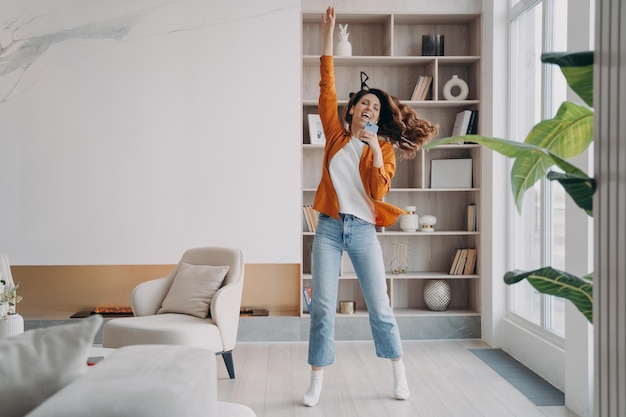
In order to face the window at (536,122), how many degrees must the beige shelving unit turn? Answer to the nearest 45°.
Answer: approximately 45° to its left

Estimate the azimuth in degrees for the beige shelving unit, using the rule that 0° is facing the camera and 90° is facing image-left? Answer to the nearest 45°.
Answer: approximately 0°

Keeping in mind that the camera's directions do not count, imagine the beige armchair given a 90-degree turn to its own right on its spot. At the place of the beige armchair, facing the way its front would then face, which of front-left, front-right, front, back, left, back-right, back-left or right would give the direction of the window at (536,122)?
back-right

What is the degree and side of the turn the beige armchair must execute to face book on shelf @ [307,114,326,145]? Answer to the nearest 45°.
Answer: approximately 180°

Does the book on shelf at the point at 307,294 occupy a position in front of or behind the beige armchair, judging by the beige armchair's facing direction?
behind

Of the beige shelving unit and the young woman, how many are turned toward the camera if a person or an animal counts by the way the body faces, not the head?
2

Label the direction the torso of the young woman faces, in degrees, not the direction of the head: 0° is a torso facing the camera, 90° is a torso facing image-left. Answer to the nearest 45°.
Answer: approximately 0°

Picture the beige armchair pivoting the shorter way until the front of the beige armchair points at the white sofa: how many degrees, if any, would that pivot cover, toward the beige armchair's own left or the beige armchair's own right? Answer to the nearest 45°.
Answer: approximately 45° to the beige armchair's own left
